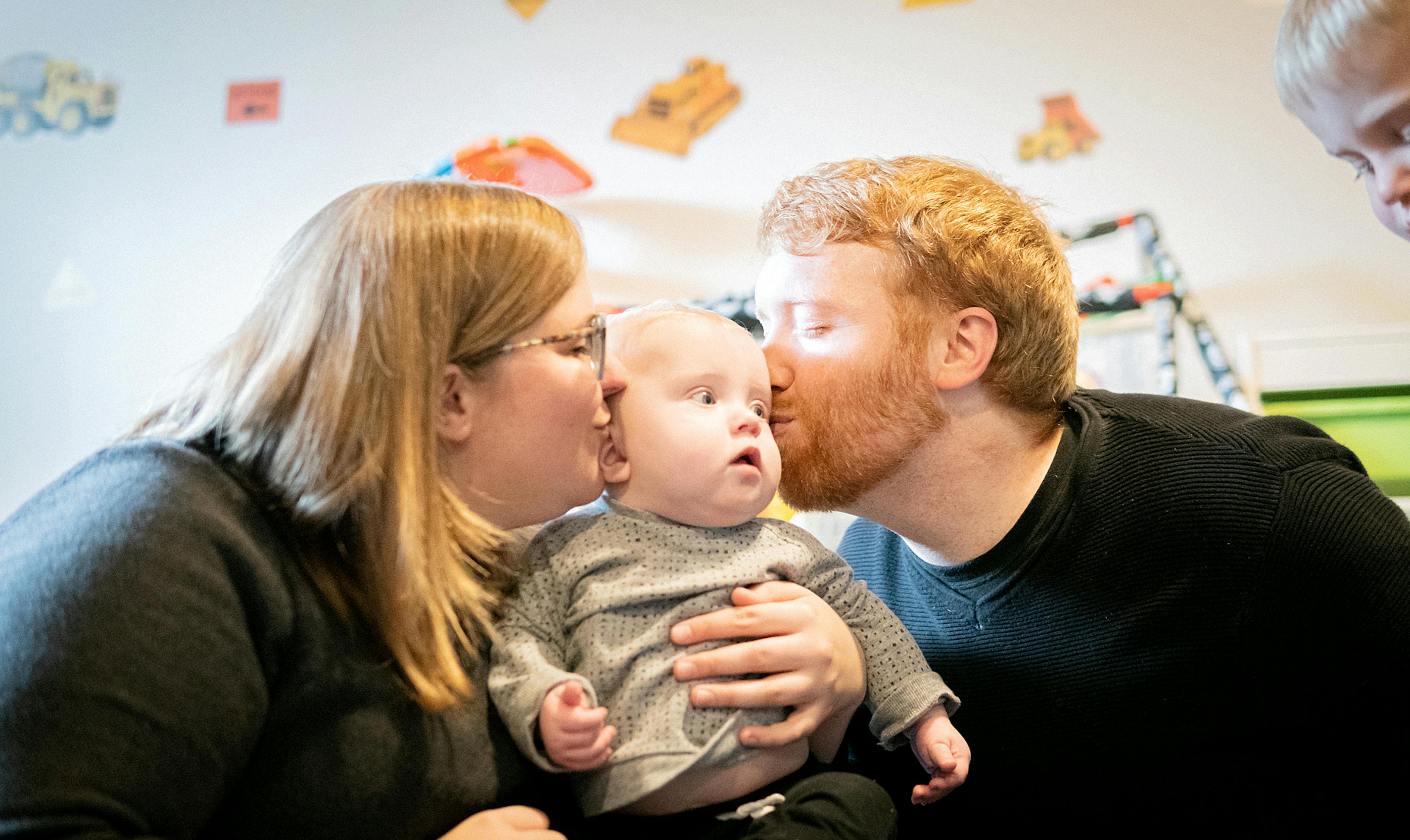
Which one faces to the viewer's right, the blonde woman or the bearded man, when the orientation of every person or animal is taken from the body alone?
the blonde woman

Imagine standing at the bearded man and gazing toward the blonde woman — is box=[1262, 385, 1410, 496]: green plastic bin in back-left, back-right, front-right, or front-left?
back-right

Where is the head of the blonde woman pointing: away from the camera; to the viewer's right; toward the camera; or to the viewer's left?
to the viewer's right

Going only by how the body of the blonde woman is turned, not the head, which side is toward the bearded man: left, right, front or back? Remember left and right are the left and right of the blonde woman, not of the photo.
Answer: front

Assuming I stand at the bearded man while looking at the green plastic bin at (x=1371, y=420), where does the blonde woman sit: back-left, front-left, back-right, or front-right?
back-left

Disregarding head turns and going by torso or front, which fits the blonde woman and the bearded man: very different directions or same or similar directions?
very different directions

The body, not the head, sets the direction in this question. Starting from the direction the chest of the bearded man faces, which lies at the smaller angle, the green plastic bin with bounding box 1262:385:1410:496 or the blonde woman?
the blonde woman

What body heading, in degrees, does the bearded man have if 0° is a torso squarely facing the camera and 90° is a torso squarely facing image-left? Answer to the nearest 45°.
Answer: approximately 45°

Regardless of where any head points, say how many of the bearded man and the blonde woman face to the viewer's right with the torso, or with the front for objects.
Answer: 1

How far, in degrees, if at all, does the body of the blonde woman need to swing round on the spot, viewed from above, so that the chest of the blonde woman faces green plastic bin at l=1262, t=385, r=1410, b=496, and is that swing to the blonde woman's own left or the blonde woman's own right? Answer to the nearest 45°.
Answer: approximately 45° to the blonde woman's own left

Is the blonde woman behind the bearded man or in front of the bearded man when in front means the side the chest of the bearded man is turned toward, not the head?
in front

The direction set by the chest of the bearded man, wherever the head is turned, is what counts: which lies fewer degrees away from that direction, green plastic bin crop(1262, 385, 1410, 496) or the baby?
the baby

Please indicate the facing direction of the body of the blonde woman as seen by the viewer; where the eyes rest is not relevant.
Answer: to the viewer's right
